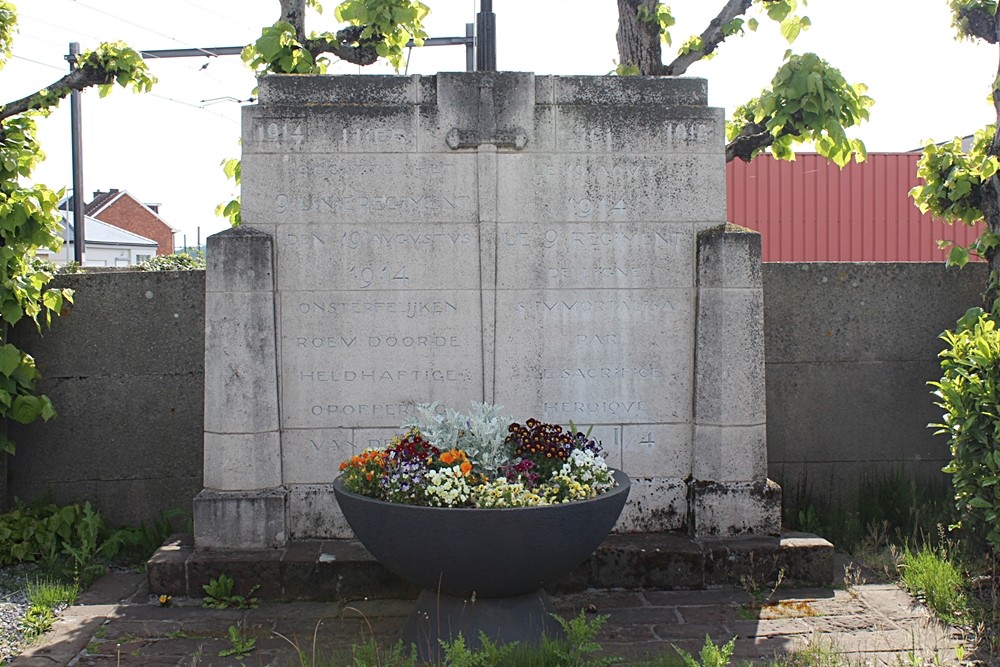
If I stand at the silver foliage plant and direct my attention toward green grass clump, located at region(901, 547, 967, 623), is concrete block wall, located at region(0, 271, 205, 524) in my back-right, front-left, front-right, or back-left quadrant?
back-left

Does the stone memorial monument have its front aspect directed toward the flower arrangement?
yes

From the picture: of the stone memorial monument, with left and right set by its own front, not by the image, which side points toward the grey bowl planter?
front

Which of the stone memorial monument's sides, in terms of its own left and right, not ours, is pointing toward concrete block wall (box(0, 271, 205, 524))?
right

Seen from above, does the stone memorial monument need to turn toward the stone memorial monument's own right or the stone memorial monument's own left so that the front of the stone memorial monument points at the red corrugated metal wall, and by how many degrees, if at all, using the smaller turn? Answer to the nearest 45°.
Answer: approximately 135° to the stone memorial monument's own left

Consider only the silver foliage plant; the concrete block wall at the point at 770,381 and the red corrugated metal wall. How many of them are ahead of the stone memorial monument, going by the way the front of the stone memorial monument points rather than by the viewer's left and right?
1

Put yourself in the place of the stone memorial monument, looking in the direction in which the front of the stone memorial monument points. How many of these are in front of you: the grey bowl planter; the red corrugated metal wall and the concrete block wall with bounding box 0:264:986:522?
1

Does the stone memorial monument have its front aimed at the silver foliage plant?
yes

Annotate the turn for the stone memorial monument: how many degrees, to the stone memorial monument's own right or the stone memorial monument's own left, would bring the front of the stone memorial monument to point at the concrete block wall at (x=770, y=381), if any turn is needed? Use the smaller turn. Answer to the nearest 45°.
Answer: approximately 135° to the stone memorial monument's own left

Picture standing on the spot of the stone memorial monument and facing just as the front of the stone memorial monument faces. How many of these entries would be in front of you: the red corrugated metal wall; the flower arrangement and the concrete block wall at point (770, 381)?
1

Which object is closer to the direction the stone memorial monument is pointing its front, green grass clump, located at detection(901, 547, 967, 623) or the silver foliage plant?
the silver foliage plant

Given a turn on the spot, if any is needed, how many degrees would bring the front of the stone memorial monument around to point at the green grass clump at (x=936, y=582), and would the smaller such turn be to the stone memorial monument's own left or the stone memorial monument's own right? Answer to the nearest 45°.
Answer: approximately 90° to the stone memorial monument's own left

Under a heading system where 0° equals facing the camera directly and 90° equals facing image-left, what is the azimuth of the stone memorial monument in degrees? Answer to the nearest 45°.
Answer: approximately 0°

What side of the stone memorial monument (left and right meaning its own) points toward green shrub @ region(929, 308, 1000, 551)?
left
